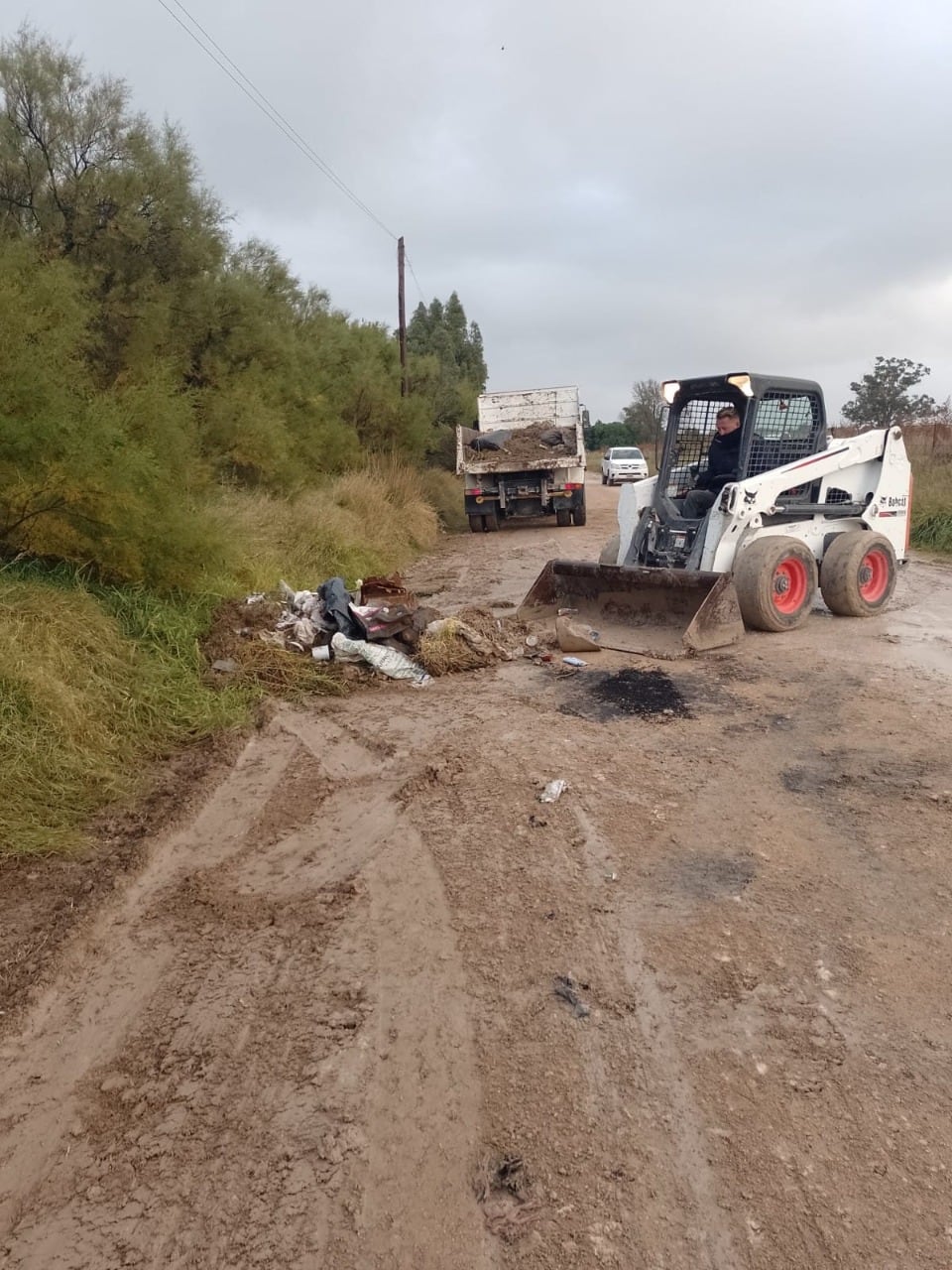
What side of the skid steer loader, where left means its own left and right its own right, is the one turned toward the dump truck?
right

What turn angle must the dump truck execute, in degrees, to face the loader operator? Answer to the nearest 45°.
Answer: approximately 180°

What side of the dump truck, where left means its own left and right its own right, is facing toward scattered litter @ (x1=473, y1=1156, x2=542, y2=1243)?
back

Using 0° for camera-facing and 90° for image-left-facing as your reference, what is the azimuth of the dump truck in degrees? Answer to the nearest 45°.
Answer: approximately 180°

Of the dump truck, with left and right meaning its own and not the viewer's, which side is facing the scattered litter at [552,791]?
back

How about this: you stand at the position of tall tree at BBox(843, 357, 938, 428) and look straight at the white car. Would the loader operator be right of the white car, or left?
left

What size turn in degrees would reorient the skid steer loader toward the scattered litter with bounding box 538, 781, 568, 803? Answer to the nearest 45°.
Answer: approximately 45° to its left

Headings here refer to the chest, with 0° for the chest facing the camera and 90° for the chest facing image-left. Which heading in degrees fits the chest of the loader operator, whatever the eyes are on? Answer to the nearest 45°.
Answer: approximately 45°

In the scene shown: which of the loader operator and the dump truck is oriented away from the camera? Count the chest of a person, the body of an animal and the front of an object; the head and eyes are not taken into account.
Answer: the dump truck

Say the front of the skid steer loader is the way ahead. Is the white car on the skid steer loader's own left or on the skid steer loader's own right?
on the skid steer loader's own right

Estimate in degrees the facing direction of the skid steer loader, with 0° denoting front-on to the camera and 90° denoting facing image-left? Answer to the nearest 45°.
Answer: approximately 45°

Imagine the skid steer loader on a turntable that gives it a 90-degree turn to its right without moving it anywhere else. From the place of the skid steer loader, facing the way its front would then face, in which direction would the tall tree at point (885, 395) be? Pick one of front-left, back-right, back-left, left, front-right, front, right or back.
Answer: front-right

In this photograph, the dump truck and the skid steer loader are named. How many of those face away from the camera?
1

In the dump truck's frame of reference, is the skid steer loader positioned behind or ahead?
behind
